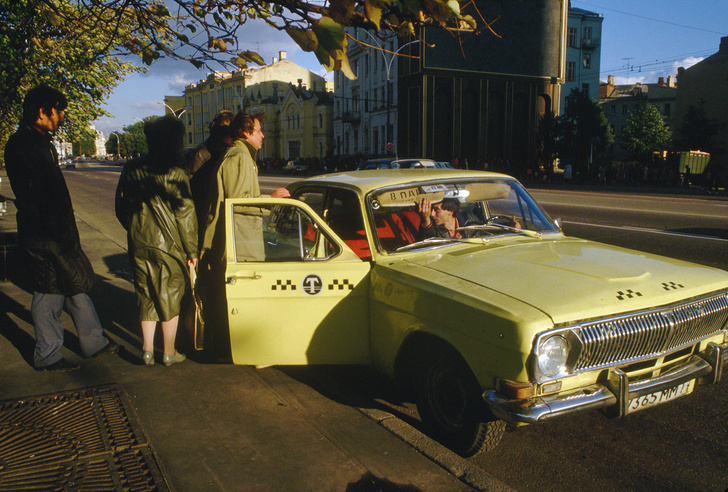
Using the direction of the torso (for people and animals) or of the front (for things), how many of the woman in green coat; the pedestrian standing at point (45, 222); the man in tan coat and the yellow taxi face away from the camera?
1

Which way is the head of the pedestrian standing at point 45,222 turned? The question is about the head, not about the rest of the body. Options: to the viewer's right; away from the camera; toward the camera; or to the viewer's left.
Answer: to the viewer's right

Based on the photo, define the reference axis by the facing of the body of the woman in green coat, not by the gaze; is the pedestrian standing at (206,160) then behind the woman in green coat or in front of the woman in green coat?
in front

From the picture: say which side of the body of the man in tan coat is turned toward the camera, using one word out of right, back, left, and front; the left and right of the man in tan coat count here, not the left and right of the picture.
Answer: right

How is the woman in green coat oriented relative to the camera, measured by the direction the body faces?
away from the camera

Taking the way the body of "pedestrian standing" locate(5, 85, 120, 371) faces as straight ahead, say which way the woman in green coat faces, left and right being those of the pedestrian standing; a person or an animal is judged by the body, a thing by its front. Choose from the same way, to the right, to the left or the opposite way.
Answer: to the left

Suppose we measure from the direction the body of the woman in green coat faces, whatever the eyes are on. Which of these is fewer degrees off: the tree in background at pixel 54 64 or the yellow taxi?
the tree in background

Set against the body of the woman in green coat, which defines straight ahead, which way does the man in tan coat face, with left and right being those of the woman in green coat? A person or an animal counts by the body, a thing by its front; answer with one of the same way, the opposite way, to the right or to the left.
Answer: to the right

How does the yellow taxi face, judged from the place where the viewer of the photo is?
facing the viewer and to the right of the viewer

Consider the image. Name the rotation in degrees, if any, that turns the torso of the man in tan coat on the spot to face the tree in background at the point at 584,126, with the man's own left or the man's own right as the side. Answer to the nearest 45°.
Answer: approximately 45° to the man's own left

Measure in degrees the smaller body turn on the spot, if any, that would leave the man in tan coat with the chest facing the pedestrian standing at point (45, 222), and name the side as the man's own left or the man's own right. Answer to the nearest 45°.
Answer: approximately 180°

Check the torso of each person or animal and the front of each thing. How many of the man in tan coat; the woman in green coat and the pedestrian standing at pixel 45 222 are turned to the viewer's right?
2

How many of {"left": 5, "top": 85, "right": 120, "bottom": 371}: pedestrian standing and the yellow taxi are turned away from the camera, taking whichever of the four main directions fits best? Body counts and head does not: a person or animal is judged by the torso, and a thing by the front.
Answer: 0

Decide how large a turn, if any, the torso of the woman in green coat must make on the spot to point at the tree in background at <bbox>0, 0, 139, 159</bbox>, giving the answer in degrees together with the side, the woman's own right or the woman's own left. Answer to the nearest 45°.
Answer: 0° — they already face it
